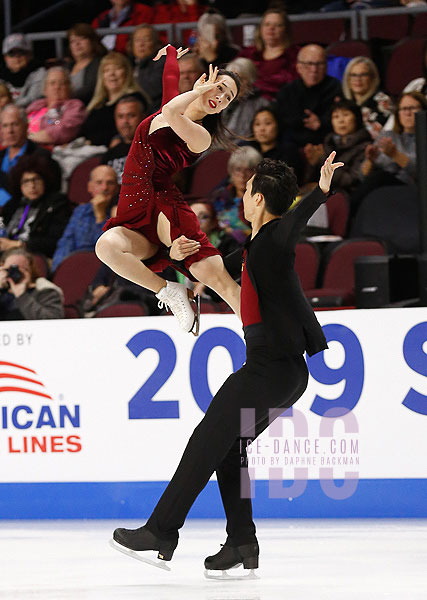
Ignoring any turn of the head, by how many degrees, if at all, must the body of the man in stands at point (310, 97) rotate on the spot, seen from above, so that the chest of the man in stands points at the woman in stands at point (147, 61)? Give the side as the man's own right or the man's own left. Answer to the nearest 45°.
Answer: approximately 135° to the man's own right

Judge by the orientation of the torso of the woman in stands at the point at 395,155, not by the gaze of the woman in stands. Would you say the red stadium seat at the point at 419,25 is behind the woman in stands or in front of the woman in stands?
behind

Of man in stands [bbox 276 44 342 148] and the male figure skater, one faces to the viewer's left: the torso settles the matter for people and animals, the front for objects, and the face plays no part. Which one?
the male figure skater

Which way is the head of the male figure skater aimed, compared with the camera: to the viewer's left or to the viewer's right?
to the viewer's left

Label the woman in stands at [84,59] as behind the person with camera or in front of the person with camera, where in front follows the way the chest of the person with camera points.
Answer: behind

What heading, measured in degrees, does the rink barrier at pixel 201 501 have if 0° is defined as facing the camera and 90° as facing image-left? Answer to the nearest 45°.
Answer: approximately 0°

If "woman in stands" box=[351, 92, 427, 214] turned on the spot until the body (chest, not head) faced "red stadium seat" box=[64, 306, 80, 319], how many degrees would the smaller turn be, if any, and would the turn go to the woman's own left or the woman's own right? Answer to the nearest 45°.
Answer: approximately 45° to the woman's own right

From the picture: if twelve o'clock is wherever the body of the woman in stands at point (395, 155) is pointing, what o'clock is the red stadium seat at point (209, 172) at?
The red stadium seat is roughly at 2 o'clock from the woman in stands.

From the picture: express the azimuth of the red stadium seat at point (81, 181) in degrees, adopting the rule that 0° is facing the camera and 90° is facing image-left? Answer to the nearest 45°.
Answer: approximately 0°

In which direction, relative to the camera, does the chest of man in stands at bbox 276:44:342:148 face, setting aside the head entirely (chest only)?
toward the camera

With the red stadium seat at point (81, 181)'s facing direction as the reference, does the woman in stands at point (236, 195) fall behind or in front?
in front
